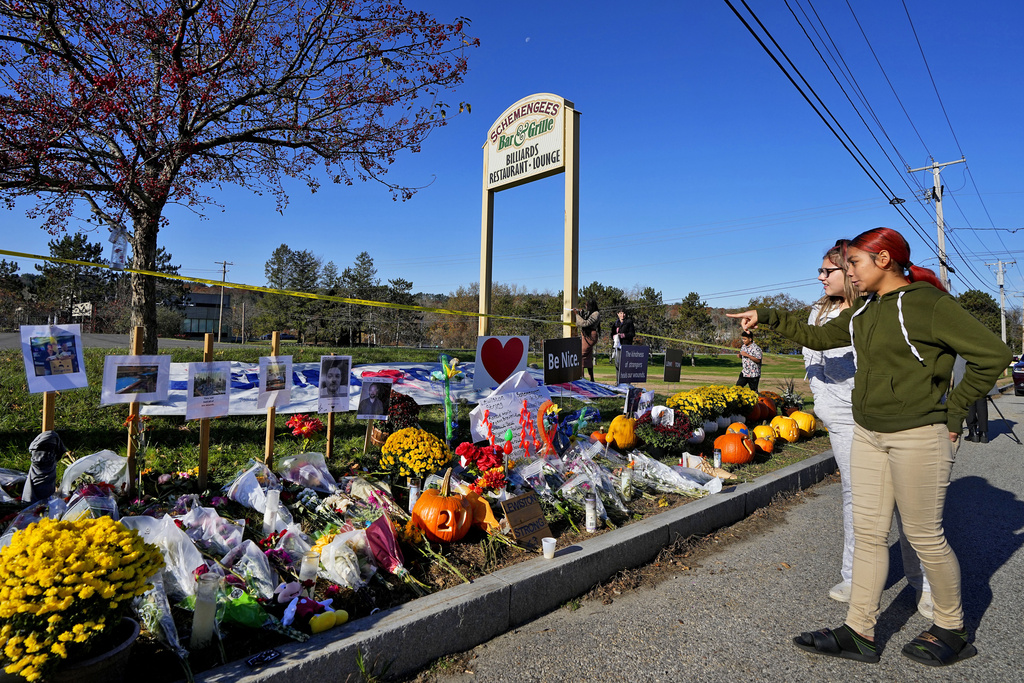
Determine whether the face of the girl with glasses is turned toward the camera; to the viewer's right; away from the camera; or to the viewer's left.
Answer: to the viewer's left

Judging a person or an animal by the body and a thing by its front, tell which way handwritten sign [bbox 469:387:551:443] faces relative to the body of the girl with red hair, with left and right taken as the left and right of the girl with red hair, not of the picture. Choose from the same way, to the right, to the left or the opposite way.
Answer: to the left

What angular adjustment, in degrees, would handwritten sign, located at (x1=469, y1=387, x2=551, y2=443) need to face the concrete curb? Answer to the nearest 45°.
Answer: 0° — it already faces it

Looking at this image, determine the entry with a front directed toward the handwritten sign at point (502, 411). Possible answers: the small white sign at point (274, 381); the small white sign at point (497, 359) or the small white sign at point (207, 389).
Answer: the small white sign at point (497, 359)

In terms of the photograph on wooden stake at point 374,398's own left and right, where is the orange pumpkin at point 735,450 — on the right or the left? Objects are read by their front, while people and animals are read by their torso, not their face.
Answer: on its left

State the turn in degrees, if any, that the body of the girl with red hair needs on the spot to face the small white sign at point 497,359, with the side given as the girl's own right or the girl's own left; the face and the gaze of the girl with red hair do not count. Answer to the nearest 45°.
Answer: approximately 90° to the girl's own right

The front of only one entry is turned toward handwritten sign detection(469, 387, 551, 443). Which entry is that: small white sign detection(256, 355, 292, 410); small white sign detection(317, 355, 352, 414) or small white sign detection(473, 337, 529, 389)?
small white sign detection(473, 337, 529, 389)

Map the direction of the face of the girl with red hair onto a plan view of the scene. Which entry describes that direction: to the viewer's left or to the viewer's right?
to the viewer's left

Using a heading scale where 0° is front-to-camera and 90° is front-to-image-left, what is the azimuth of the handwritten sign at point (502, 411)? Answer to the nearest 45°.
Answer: approximately 0°
